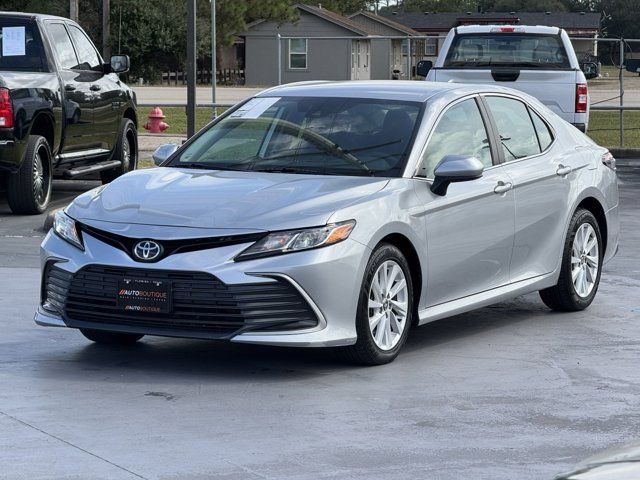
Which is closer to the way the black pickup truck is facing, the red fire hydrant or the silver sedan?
the red fire hydrant

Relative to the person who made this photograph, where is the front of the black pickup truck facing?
facing away from the viewer and to the right of the viewer

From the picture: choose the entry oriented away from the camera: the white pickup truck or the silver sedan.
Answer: the white pickup truck

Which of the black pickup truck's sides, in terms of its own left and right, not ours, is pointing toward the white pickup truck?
front

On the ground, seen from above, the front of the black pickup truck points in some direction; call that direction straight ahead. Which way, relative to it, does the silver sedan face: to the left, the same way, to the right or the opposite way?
the opposite way

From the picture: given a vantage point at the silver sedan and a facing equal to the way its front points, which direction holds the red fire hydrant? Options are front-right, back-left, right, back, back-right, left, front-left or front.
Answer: back-right

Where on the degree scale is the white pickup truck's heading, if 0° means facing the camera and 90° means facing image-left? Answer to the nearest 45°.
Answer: approximately 180°

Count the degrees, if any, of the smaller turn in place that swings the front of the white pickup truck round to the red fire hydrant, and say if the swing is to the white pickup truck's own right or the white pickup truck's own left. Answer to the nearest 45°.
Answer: approximately 45° to the white pickup truck's own left

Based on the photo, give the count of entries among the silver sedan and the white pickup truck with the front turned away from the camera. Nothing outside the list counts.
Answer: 1

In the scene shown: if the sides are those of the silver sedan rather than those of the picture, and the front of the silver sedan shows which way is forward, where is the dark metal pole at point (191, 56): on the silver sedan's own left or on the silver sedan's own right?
on the silver sedan's own right

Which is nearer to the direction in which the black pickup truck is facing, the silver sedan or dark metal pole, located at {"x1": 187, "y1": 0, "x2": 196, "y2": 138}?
the dark metal pole

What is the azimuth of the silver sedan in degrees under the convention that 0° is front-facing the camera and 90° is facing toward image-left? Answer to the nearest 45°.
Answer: approximately 45°

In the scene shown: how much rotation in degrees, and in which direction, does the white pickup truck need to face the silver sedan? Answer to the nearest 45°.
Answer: approximately 180°
